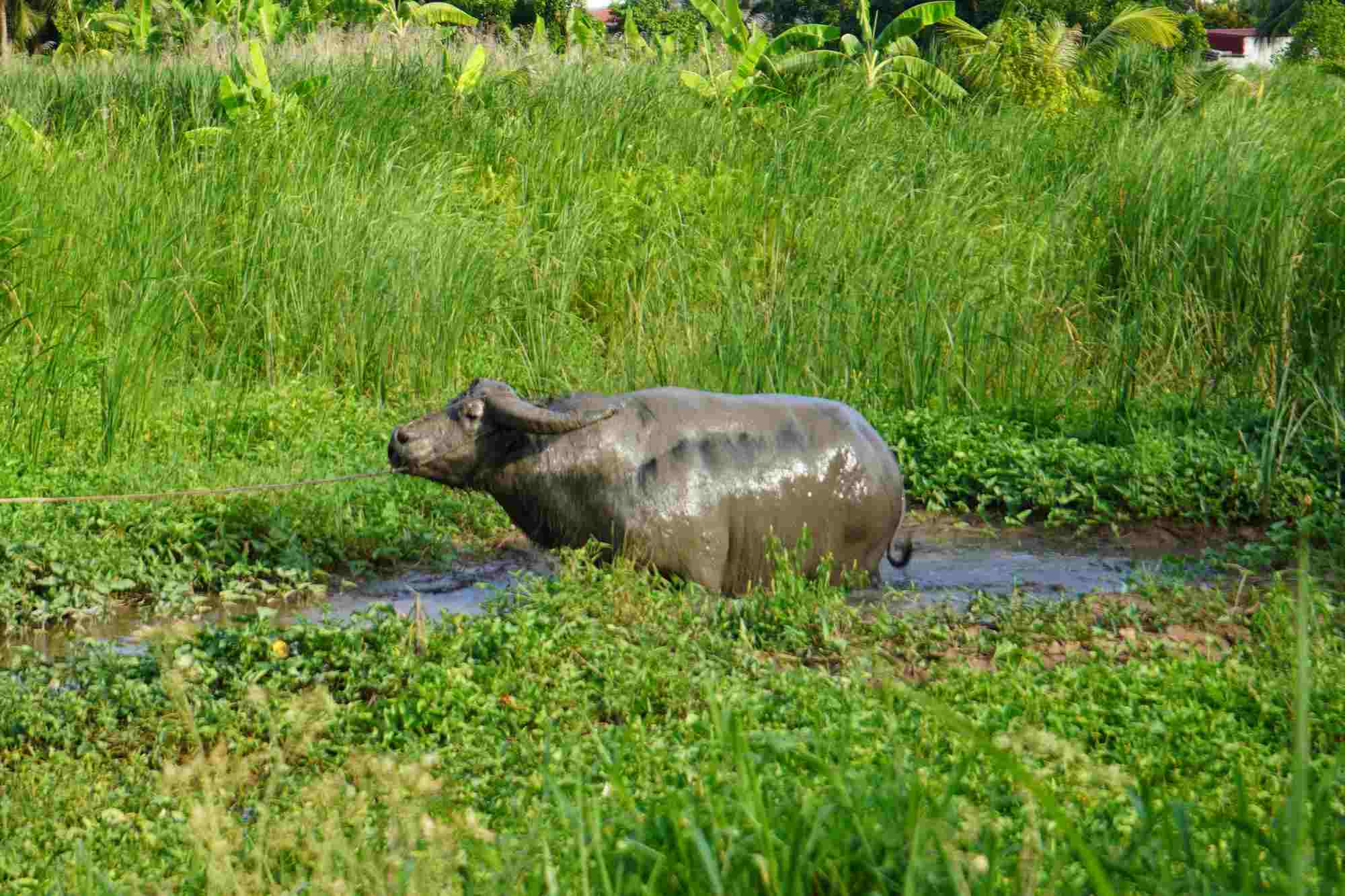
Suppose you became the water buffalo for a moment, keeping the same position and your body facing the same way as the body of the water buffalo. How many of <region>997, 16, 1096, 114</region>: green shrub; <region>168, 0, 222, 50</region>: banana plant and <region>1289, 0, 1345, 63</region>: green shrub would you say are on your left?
0

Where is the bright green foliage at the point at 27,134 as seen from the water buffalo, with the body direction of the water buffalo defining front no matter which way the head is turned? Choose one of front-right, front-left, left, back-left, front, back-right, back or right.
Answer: front-right

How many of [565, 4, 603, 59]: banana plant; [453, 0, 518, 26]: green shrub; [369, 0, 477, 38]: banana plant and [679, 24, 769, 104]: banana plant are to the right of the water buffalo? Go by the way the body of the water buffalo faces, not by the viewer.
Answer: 4

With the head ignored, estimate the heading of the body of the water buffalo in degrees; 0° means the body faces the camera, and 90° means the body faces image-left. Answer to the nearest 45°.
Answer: approximately 90°

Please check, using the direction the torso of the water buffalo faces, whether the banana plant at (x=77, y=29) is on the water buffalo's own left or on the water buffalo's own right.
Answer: on the water buffalo's own right

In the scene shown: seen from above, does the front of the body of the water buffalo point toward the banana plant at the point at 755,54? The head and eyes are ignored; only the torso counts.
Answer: no

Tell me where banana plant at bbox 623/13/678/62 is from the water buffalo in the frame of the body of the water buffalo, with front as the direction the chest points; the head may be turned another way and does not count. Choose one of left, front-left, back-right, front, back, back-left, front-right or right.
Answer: right

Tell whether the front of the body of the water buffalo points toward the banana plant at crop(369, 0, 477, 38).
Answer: no

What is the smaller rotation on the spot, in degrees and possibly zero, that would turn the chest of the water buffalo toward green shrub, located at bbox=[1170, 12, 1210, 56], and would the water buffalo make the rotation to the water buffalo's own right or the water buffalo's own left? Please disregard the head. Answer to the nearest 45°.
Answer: approximately 90° to the water buffalo's own right

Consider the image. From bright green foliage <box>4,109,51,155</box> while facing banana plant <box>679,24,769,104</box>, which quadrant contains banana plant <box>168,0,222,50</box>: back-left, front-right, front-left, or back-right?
front-left

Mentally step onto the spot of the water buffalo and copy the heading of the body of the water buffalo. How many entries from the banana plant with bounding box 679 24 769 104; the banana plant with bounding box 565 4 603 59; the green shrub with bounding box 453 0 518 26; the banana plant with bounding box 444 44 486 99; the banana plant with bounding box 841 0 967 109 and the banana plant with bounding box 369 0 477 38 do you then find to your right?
6

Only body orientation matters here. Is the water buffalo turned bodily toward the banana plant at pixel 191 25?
no

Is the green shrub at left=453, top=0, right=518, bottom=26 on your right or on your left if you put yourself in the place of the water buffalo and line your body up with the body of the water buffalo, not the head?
on your right

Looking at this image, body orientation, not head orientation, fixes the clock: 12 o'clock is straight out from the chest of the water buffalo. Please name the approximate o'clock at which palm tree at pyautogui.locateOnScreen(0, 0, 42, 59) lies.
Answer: The palm tree is roughly at 2 o'clock from the water buffalo.

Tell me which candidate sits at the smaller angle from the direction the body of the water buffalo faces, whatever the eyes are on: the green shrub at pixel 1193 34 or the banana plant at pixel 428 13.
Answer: the banana plant
